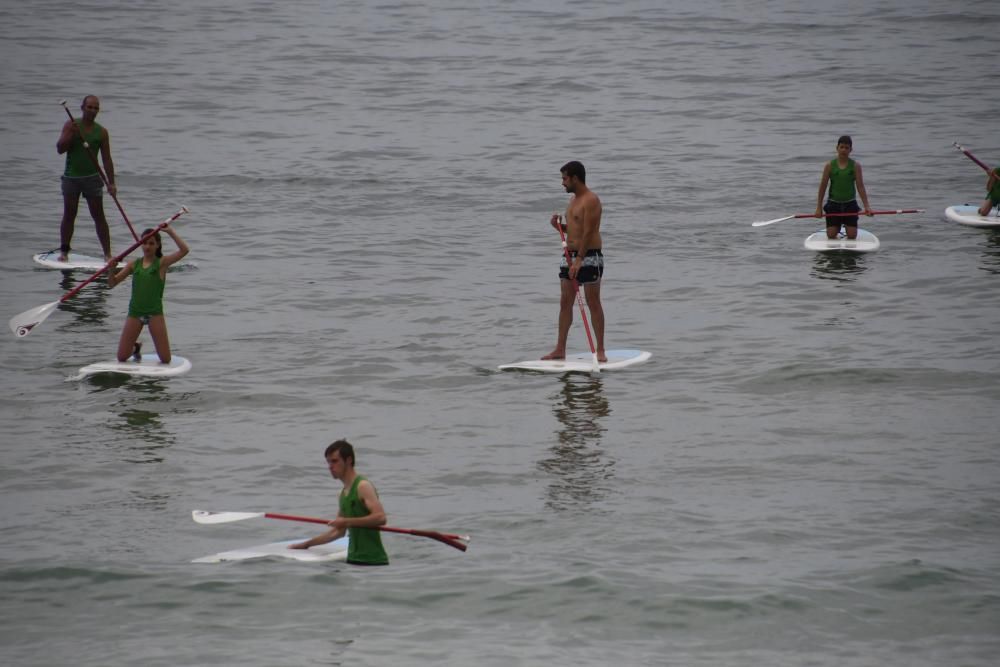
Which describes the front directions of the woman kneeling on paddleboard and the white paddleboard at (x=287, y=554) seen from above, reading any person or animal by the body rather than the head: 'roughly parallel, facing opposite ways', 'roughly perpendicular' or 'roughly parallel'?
roughly perpendicular

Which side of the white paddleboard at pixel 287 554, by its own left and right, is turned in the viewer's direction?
left

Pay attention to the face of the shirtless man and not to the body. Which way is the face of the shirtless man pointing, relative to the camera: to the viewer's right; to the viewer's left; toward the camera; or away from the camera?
to the viewer's left

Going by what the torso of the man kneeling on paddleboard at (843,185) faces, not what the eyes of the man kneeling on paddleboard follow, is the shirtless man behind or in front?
in front

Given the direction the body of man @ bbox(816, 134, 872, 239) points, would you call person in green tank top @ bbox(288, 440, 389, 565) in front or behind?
in front

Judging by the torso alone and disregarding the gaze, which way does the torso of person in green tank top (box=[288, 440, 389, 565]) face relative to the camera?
to the viewer's left

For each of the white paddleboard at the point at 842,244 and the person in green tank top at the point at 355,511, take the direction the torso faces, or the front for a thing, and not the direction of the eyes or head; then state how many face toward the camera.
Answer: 1

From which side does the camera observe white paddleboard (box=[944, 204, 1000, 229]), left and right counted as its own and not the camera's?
left

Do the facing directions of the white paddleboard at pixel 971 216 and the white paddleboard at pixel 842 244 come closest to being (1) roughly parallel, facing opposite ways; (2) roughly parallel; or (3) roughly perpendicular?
roughly perpendicular

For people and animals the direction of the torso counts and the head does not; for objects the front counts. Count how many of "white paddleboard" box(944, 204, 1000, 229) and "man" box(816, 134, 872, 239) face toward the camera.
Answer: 1

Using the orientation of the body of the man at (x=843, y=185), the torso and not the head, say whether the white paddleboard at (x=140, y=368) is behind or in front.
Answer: in front

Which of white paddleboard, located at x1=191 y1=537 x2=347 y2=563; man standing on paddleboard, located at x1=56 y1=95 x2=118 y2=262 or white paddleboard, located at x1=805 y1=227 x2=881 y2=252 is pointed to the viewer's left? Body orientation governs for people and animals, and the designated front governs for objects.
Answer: white paddleboard, located at x1=191 y1=537 x2=347 y2=563
